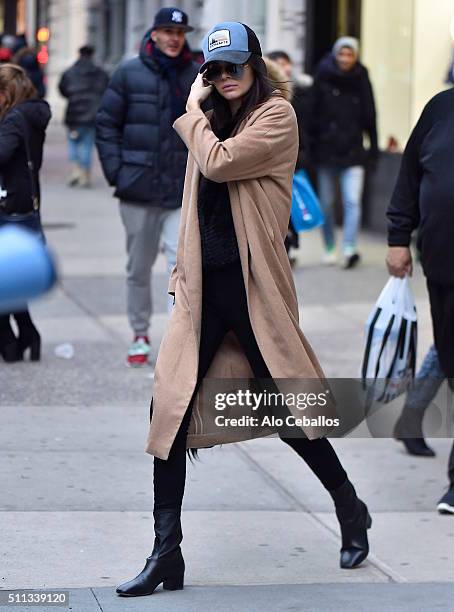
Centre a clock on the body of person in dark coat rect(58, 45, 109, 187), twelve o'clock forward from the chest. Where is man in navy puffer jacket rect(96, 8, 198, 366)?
The man in navy puffer jacket is roughly at 6 o'clock from the person in dark coat.

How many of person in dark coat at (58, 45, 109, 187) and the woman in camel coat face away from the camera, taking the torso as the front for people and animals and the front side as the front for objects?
1

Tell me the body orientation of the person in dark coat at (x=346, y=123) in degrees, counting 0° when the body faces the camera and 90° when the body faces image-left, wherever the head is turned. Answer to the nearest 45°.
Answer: approximately 0°

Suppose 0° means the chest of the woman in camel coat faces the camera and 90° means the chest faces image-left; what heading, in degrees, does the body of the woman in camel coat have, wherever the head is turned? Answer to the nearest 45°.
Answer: approximately 45°

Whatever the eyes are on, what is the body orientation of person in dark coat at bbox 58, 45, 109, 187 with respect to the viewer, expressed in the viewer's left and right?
facing away from the viewer

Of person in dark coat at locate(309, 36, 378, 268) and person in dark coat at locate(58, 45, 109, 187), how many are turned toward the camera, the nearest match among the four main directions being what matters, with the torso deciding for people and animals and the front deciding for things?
1

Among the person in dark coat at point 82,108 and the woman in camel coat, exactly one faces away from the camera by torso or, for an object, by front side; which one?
the person in dark coat

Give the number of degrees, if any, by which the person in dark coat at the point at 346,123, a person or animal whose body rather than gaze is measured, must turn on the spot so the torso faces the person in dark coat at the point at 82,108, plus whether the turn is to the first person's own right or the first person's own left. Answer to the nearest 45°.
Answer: approximately 135° to the first person's own right

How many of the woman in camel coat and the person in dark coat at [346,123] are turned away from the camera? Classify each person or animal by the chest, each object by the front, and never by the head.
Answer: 0

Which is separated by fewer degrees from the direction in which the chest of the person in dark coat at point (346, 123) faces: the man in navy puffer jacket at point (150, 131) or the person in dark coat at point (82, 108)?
the man in navy puffer jacket

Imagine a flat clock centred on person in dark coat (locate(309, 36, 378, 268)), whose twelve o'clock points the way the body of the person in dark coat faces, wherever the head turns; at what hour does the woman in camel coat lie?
The woman in camel coat is roughly at 12 o'clock from the person in dark coat.
